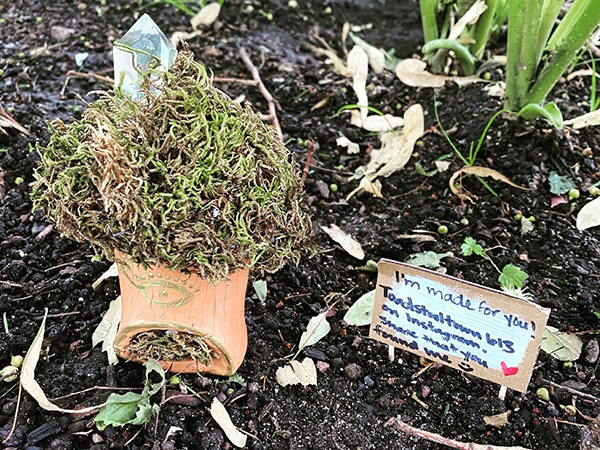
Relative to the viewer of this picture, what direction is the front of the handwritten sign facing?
facing the viewer

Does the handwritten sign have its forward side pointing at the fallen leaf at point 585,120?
no

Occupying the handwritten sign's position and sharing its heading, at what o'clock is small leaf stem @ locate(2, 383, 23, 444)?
The small leaf stem is roughly at 2 o'clock from the handwritten sign.

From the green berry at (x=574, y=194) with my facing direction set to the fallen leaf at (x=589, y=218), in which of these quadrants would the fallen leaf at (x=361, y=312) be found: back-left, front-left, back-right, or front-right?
front-right

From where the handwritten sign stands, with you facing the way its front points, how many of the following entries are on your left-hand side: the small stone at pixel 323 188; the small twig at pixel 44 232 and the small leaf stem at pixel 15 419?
0

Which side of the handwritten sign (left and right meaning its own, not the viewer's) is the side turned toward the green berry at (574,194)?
back

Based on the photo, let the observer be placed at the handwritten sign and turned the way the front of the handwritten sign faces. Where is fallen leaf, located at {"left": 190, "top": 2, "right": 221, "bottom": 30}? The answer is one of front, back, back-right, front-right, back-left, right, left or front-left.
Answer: back-right

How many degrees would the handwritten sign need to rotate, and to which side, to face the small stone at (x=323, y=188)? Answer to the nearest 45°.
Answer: approximately 135° to its right

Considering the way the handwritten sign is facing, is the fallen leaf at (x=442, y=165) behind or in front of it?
behind

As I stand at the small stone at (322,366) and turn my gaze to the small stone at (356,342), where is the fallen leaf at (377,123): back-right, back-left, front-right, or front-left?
front-left
